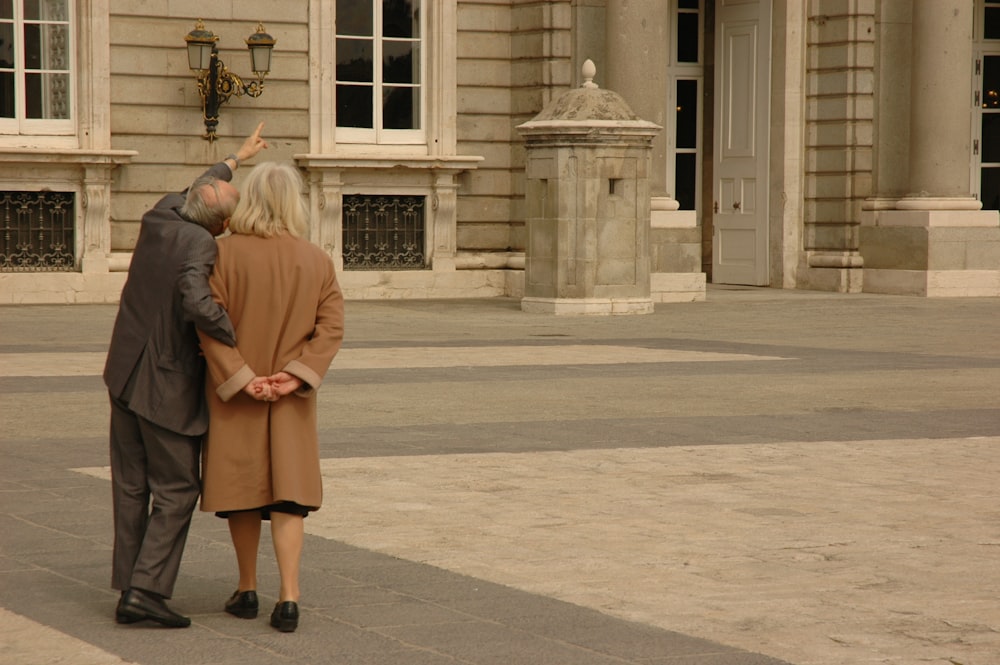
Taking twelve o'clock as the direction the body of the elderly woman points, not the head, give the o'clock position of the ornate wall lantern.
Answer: The ornate wall lantern is roughly at 12 o'clock from the elderly woman.

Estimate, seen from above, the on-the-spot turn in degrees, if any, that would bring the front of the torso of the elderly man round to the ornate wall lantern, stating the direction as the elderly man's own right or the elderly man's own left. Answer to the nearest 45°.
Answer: approximately 45° to the elderly man's own left

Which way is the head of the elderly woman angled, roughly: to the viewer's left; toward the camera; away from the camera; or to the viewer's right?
away from the camera

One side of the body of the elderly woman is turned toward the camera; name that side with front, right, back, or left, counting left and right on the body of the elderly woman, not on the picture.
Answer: back

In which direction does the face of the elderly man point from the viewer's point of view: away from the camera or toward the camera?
away from the camera

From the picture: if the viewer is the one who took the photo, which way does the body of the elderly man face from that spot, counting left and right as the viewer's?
facing away from the viewer and to the right of the viewer
